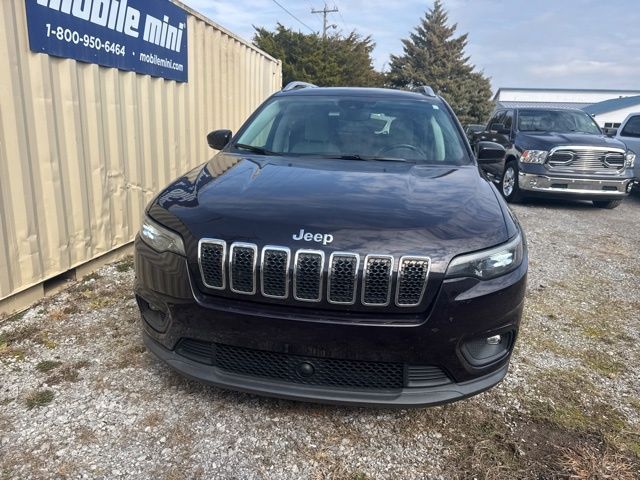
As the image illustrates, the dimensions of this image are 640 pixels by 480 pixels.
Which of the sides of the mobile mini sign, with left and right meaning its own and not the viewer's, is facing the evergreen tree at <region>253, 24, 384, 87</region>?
left

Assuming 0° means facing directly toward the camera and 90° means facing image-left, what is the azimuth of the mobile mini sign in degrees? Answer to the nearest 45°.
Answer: approximately 315°

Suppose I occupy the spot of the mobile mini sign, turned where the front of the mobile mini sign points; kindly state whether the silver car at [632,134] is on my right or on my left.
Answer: on my left

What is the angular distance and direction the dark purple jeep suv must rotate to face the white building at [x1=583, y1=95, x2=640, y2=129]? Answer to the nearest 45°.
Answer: approximately 135° to its left

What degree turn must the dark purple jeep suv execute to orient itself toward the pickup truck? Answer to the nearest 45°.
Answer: approximately 135° to its left

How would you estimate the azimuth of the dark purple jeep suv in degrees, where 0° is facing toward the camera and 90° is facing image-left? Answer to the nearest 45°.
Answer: approximately 0°

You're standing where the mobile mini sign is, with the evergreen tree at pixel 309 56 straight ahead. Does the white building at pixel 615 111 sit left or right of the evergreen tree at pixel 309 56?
right

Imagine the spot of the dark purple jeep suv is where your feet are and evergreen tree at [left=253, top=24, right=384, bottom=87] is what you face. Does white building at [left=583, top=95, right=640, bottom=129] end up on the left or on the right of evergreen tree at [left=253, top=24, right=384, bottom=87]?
right

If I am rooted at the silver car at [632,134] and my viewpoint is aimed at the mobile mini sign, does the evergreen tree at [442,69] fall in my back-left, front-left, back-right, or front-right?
back-right

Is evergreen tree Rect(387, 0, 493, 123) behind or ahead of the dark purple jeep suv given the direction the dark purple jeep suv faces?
behind

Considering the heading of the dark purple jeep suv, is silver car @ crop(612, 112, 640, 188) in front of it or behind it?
behind

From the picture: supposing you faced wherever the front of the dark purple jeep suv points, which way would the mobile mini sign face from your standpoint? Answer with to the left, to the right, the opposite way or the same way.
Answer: to the left

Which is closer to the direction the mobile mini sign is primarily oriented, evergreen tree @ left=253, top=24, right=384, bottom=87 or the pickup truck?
the pickup truck

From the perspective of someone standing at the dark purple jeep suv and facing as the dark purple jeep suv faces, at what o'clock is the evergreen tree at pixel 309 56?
The evergreen tree is roughly at 6 o'clock from the dark purple jeep suv.
